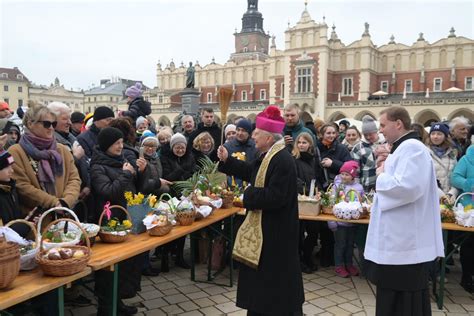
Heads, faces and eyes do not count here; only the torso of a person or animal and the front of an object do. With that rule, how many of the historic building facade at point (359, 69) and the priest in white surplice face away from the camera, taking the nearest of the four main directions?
0

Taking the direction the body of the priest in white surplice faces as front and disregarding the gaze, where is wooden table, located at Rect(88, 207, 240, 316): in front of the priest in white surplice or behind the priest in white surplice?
in front

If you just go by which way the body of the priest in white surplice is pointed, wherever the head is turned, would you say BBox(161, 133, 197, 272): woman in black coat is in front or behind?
in front

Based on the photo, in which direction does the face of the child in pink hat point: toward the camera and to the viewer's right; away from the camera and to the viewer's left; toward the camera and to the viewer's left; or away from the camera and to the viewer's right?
toward the camera and to the viewer's left

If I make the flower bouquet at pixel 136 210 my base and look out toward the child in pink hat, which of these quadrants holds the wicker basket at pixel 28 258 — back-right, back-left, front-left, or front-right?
back-right

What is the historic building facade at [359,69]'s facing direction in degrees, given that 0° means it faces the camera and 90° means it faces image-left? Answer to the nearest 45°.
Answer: approximately 45°

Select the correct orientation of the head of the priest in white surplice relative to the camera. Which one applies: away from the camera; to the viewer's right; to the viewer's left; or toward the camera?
to the viewer's left

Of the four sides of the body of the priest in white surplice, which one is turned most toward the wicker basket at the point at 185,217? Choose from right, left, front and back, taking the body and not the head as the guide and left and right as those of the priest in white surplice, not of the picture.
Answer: front

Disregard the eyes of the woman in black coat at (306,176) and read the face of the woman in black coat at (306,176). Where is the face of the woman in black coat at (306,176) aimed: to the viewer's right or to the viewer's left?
to the viewer's left

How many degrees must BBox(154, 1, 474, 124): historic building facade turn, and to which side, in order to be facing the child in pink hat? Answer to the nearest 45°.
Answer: approximately 45° to its left

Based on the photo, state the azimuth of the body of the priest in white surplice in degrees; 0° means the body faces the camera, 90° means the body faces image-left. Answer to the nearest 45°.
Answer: approximately 90°

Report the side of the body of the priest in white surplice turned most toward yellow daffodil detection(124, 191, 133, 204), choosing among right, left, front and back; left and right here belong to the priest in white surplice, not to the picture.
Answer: front
